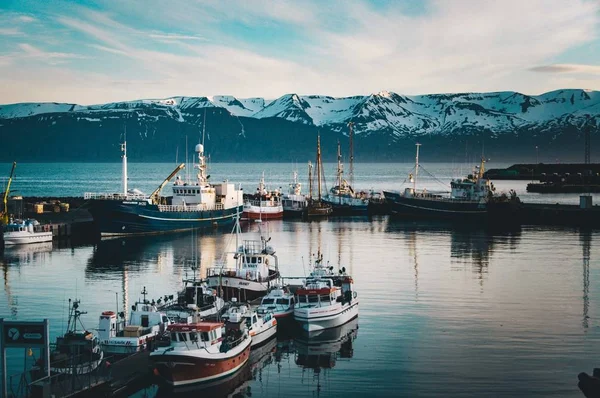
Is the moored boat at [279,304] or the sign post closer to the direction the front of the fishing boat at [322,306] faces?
the sign post

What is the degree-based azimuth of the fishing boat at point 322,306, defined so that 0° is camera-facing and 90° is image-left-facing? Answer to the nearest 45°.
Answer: approximately 45°

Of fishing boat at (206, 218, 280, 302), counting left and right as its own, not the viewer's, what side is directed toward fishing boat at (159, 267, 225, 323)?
front

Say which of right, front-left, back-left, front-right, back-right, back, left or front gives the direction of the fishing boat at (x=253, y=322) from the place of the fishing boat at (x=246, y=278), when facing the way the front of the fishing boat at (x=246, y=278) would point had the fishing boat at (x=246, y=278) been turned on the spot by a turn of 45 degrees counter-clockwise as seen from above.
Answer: front

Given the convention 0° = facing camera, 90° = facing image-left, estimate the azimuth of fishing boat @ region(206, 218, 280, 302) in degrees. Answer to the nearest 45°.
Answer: approximately 45°

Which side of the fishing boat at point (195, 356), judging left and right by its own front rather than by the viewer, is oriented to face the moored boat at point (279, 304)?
back

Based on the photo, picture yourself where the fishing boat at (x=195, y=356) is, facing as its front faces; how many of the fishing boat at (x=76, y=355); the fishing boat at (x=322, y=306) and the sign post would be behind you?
1

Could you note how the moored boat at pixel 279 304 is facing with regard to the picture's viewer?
facing the viewer and to the left of the viewer

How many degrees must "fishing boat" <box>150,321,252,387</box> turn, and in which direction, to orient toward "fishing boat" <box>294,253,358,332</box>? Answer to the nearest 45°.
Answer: approximately 180°

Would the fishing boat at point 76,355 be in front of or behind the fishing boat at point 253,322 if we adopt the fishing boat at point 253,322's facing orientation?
in front
